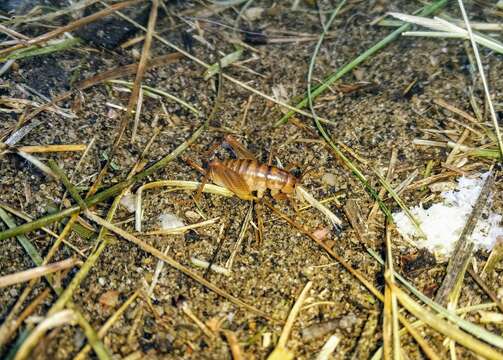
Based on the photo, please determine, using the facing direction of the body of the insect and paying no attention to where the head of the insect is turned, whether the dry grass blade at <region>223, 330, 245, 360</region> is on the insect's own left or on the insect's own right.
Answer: on the insect's own right

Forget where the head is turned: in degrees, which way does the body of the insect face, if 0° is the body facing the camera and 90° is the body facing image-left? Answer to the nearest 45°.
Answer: approximately 270°

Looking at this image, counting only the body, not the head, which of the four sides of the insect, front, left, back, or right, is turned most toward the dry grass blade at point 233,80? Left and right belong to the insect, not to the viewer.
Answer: left

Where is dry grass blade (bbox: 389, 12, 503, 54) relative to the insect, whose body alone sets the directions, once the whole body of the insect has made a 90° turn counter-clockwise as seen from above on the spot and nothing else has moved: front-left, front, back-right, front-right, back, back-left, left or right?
front-right

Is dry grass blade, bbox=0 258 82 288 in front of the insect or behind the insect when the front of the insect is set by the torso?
behind

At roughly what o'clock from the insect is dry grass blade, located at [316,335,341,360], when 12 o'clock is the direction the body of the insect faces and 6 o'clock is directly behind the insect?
The dry grass blade is roughly at 2 o'clock from the insect.

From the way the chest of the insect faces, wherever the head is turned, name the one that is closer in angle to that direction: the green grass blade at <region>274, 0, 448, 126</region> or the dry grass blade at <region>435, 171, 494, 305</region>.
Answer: the dry grass blade
